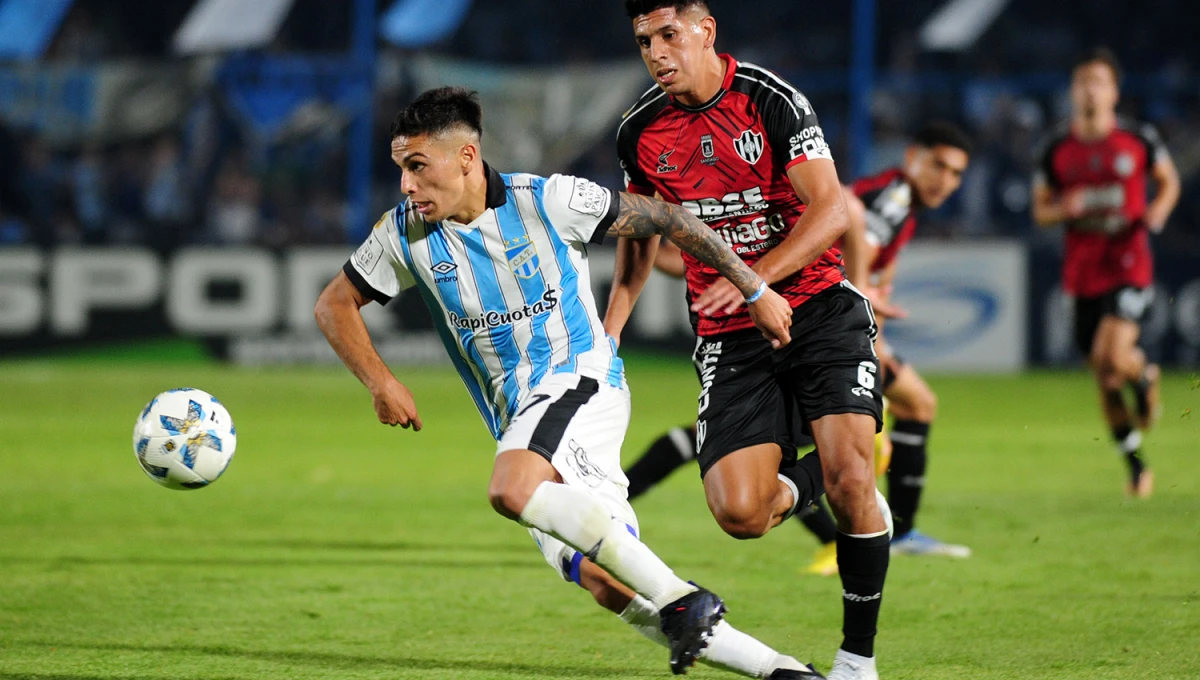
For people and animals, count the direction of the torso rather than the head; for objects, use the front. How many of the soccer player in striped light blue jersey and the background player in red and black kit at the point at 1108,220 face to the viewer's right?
0

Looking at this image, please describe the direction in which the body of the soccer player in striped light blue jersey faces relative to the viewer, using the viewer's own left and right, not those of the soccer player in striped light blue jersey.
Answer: facing the viewer and to the left of the viewer

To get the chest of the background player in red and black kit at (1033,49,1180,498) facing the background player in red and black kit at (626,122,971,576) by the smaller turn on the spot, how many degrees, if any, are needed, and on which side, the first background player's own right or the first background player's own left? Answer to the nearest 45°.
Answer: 0° — they already face them

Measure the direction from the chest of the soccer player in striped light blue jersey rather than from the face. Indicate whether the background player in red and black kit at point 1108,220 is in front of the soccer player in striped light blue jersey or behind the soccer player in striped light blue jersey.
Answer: behind

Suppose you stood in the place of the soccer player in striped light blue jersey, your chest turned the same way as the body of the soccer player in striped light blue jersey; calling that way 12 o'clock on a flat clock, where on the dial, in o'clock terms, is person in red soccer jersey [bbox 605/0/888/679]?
The person in red soccer jersey is roughly at 7 o'clock from the soccer player in striped light blue jersey.

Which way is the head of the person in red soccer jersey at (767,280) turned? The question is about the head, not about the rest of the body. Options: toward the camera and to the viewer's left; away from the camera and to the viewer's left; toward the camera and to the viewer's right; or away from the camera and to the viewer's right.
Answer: toward the camera and to the viewer's left

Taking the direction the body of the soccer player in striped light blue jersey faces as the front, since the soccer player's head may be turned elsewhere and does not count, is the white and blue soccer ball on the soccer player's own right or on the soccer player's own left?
on the soccer player's own right

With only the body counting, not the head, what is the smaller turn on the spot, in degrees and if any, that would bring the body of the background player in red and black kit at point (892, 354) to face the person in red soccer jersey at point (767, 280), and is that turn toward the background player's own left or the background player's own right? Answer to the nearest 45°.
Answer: approximately 45° to the background player's own right

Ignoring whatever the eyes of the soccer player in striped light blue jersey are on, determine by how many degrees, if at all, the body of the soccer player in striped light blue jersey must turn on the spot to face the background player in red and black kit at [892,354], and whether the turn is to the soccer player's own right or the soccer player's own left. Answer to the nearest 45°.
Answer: approximately 180°

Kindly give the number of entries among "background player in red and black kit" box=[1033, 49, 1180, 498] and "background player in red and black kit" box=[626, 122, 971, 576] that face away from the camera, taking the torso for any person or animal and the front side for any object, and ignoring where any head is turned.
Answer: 0

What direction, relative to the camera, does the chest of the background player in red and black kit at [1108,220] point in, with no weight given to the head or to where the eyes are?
toward the camera

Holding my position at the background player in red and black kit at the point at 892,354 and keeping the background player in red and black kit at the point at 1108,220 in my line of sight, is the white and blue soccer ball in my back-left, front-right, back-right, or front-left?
back-left

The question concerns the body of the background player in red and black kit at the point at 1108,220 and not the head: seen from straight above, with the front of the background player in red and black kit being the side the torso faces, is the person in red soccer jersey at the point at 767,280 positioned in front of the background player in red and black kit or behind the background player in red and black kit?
in front
